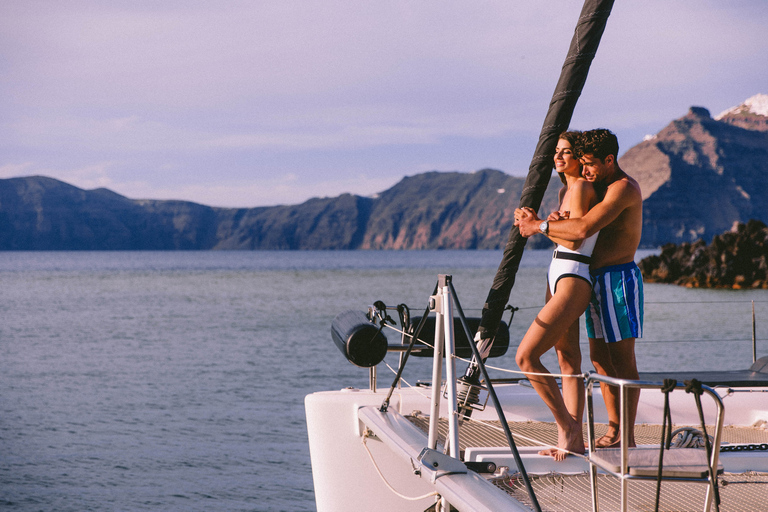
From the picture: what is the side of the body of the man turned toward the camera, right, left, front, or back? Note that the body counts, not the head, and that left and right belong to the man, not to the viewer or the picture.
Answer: left

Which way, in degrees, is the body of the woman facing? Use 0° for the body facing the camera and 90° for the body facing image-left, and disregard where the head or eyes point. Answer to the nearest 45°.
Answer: approximately 90°
